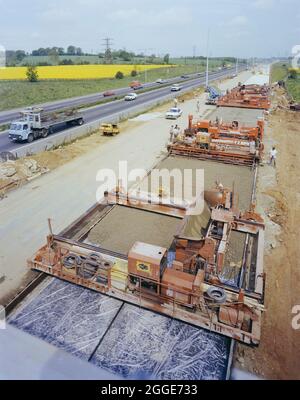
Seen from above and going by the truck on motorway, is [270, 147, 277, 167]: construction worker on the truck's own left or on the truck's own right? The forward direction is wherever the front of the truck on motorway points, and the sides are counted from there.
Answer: on the truck's own left

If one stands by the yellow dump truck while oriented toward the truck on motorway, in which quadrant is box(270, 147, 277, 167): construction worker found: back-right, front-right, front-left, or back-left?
back-left

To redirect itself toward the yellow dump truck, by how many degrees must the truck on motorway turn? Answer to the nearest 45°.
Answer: approximately 135° to its left

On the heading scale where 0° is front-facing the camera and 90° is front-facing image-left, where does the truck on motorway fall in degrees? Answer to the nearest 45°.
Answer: approximately 45°
